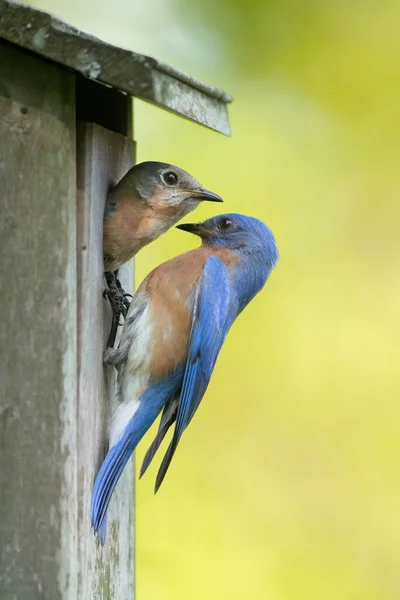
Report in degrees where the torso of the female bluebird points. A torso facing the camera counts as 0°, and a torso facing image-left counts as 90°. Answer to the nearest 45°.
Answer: approximately 270°

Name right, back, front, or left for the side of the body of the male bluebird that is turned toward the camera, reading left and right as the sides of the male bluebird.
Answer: left

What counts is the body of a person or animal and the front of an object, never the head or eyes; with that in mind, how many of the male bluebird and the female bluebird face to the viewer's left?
1

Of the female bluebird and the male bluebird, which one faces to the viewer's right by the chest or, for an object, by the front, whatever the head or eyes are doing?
the female bluebird

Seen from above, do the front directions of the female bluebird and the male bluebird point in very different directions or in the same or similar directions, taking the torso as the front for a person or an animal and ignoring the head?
very different directions
